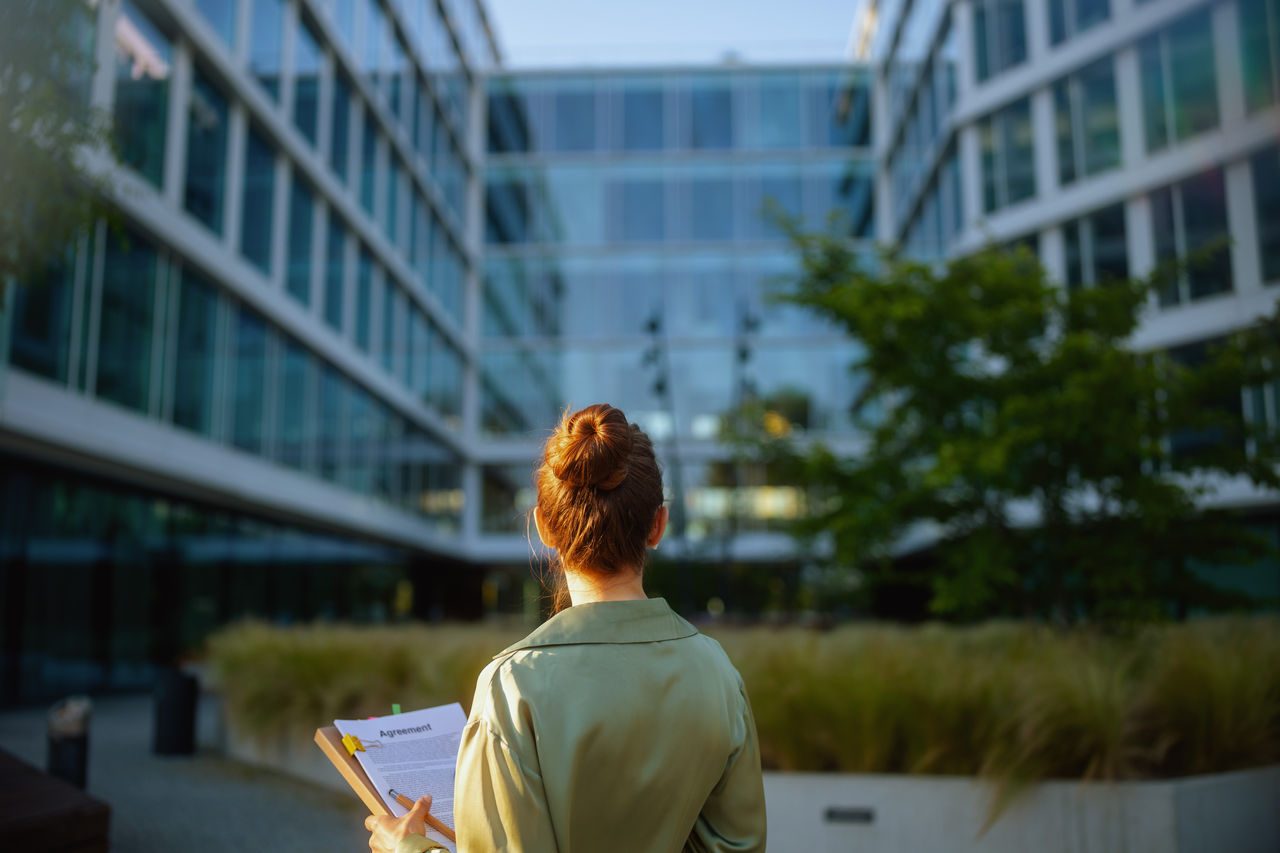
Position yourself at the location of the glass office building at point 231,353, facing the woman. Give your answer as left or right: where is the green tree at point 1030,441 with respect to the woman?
left

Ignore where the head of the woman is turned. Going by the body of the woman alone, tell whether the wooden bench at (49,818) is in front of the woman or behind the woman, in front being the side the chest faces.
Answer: in front

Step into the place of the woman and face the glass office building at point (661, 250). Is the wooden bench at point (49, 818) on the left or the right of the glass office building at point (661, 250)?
left

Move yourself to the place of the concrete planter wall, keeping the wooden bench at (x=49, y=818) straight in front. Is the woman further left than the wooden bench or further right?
left

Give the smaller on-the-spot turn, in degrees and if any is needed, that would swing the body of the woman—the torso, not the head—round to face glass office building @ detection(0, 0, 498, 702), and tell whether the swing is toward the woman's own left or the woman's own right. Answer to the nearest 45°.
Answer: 0° — they already face it

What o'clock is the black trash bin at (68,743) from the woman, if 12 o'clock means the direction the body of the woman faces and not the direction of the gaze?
The black trash bin is roughly at 11 o'clock from the woman.

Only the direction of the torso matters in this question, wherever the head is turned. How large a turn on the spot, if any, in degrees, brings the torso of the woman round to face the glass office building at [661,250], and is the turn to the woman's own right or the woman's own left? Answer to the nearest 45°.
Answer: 0° — they already face it

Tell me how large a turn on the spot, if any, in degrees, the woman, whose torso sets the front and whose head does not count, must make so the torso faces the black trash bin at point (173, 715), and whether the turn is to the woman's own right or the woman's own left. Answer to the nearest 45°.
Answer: approximately 45° to the woman's own left

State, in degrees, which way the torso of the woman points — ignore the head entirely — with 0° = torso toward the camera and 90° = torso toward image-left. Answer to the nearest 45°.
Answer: approximately 180°

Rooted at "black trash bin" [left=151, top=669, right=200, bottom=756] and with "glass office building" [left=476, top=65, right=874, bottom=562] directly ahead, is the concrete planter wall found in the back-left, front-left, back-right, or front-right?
back-right

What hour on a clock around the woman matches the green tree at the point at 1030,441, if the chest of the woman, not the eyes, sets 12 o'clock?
The green tree is roughly at 1 o'clock from the woman.

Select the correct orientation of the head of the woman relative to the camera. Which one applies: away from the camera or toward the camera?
away from the camera

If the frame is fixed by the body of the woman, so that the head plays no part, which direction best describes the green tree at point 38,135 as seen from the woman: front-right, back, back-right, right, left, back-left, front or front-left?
front-left
